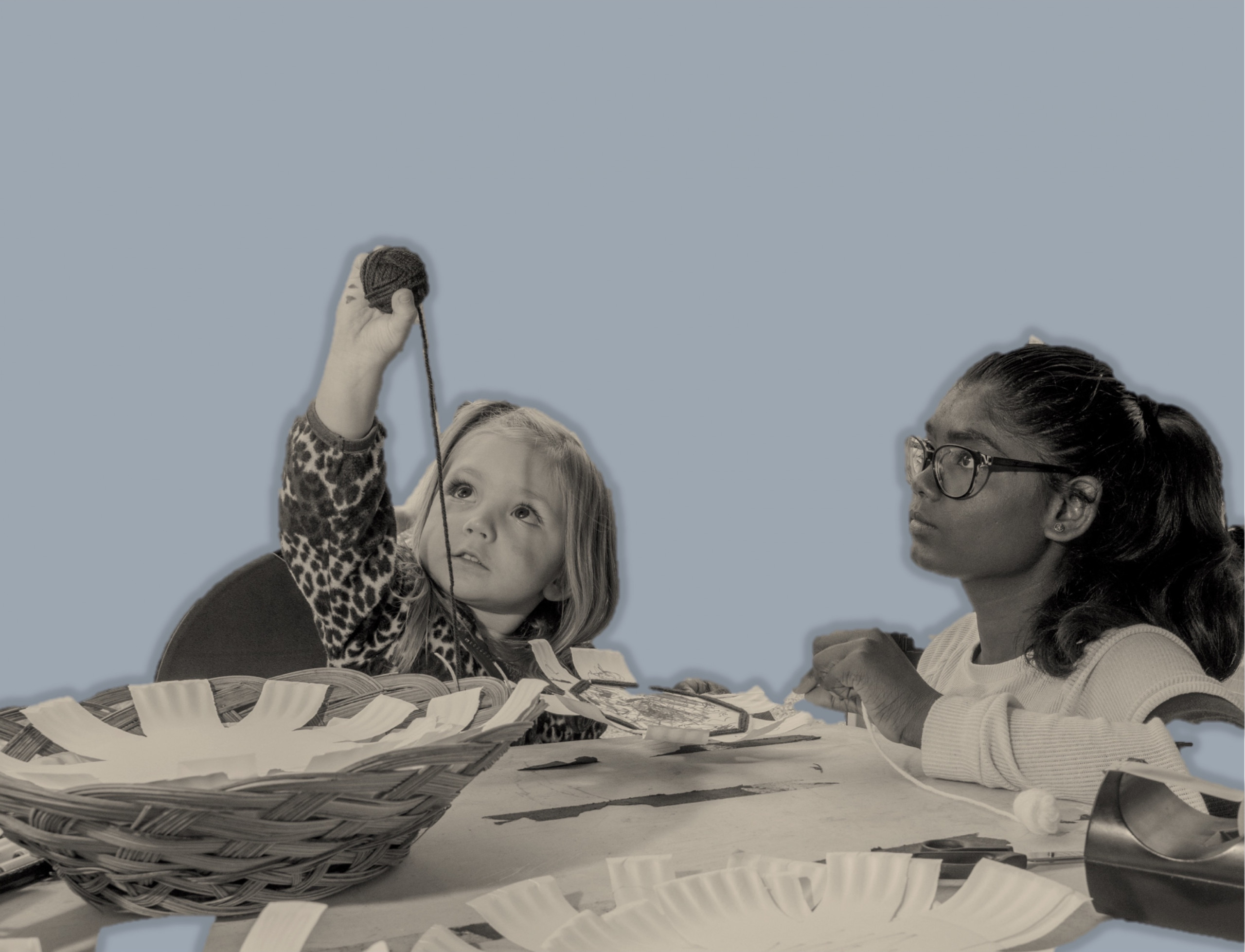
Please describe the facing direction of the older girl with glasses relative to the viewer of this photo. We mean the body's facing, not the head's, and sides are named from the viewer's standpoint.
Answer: facing the viewer and to the left of the viewer

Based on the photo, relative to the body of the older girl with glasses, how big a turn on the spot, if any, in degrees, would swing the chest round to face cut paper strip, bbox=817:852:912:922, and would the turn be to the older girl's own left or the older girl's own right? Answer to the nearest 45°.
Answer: approximately 45° to the older girl's own left

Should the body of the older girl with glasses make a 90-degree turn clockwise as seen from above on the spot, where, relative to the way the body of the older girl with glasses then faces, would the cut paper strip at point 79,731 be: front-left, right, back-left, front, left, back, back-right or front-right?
left

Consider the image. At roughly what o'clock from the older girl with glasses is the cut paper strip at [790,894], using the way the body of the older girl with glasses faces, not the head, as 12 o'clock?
The cut paper strip is roughly at 11 o'clock from the older girl with glasses.

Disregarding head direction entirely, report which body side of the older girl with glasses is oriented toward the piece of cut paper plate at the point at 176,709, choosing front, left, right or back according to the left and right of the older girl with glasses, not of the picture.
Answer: front

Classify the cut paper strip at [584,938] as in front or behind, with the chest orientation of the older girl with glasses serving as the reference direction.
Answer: in front

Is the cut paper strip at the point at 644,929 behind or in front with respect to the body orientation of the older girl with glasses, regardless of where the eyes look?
in front

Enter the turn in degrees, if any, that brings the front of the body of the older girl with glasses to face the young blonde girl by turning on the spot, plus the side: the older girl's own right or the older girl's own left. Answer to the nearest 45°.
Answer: approximately 45° to the older girl's own right

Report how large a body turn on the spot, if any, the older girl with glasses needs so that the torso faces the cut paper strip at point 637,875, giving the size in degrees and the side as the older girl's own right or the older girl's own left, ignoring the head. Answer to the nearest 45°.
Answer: approximately 45° to the older girl's own left

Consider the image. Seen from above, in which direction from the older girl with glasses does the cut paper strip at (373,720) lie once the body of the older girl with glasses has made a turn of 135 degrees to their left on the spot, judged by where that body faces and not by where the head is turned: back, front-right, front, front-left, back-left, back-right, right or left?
back-right

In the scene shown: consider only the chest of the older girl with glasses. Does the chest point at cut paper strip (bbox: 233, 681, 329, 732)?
yes

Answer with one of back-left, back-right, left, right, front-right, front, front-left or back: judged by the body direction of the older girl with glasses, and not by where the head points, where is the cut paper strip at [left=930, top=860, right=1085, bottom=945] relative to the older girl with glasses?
front-left
